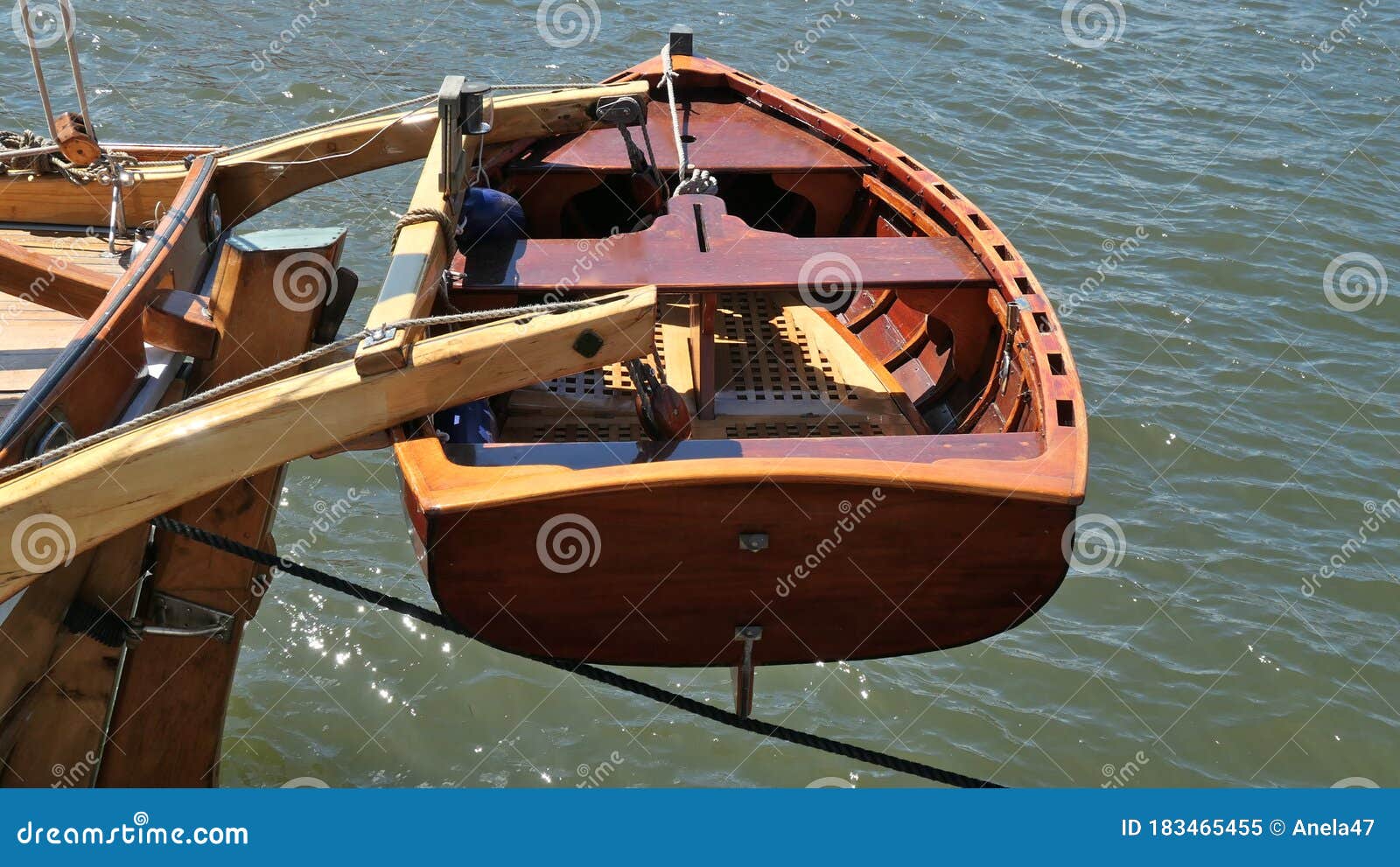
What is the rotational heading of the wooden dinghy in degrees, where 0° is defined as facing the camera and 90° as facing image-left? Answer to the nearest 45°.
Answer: approximately 180°

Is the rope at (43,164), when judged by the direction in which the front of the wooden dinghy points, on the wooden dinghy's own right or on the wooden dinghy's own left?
on the wooden dinghy's own left

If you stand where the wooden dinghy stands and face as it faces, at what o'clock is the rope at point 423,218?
The rope is roughly at 9 o'clock from the wooden dinghy.

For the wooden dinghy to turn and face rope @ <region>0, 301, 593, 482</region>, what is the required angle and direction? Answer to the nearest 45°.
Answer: approximately 135° to its left
